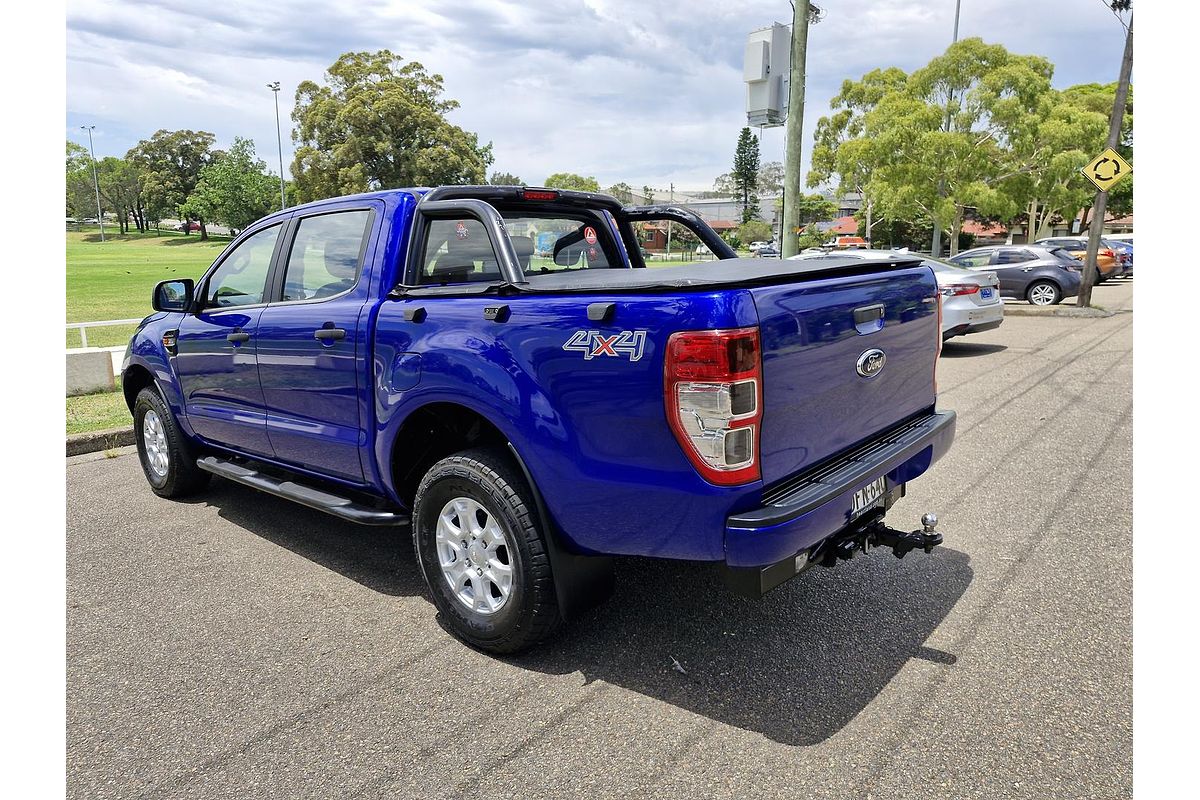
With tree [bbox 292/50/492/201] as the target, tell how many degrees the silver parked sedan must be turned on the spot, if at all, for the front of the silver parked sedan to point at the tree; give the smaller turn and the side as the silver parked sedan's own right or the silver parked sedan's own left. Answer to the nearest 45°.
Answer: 0° — it already faces it

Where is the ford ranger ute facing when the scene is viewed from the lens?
facing away from the viewer and to the left of the viewer

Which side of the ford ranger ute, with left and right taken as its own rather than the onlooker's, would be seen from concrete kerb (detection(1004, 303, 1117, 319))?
right

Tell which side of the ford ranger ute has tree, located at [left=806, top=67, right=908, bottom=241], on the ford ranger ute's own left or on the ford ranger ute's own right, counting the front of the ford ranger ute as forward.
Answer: on the ford ranger ute's own right

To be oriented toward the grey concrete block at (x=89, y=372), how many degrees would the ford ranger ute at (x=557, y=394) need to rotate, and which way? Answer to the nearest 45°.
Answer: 0° — it already faces it

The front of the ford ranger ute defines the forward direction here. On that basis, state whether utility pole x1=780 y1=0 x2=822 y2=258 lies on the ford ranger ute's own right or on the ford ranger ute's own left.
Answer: on the ford ranger ute's own right

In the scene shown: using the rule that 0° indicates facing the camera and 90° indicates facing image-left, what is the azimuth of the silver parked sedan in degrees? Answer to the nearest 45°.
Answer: approximately 135°
